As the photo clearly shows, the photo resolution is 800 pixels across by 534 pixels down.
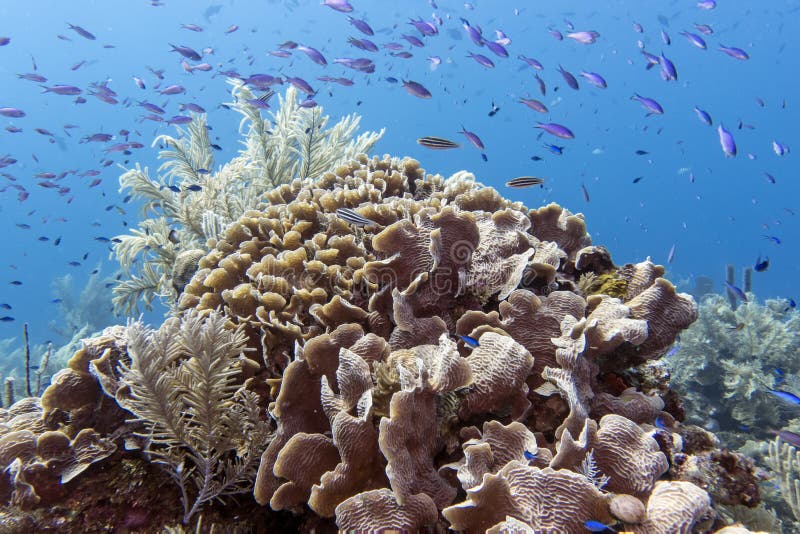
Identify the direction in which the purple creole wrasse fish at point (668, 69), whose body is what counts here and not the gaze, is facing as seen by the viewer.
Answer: to the viewer's right

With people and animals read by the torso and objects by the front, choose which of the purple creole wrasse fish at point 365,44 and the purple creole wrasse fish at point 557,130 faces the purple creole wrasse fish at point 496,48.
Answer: the purple creole wrasse fish at point 365,44

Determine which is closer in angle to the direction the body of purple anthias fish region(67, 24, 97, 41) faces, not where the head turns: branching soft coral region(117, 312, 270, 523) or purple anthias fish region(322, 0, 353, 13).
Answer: the purple anthias fish

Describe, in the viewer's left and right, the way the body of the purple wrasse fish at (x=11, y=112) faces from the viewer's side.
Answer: facing to the right of the viewer

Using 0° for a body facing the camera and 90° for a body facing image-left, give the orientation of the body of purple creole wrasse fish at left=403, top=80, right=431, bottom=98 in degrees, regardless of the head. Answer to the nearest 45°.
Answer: approximately 270°

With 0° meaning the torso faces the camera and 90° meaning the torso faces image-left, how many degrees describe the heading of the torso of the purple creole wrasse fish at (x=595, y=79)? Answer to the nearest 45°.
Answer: approximately 270°
